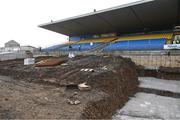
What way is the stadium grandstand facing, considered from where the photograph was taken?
facing the viewer and to the left of the viewer
